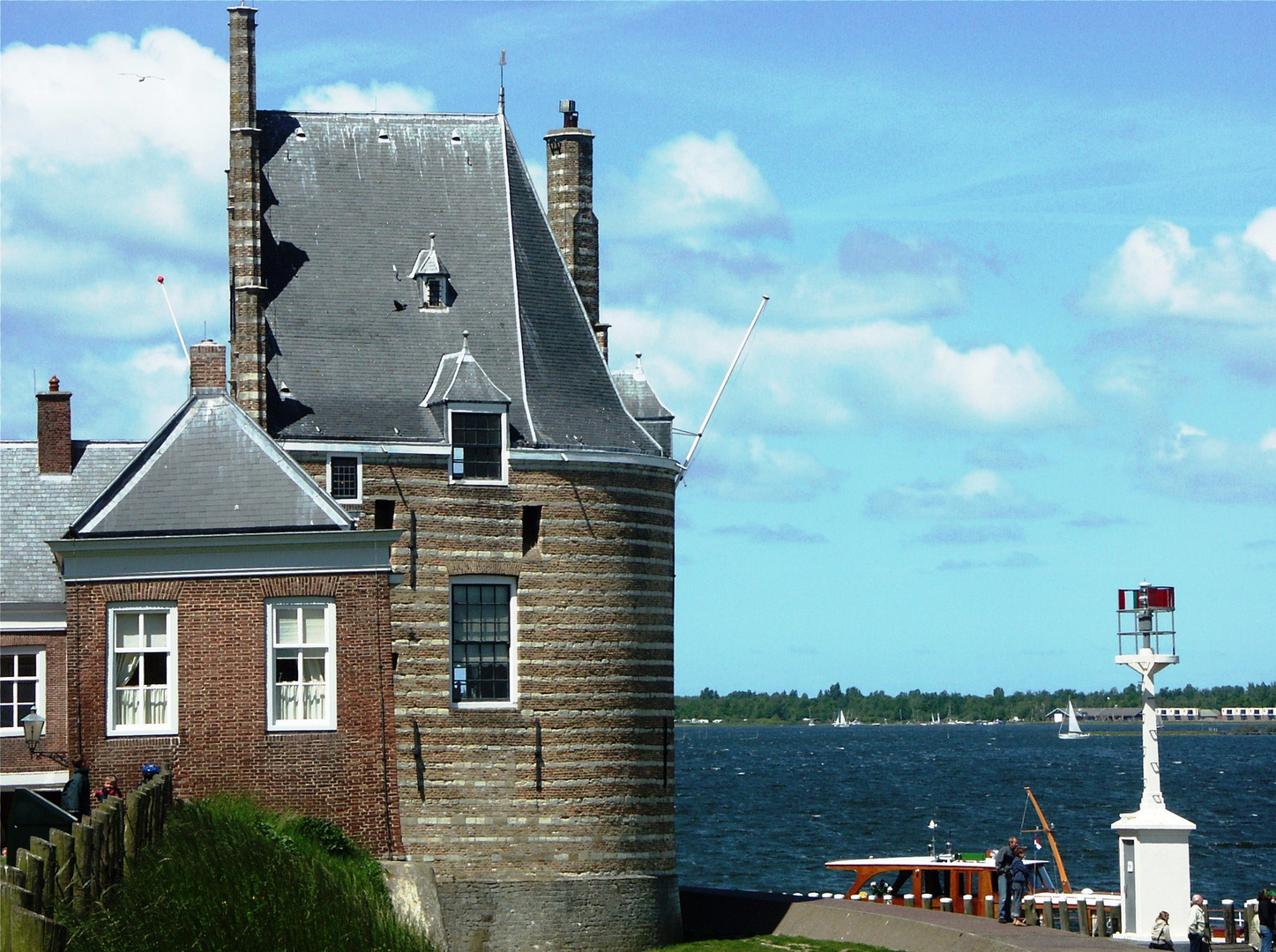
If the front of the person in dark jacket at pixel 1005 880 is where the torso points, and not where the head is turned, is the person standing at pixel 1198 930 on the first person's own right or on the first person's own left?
on the first person's own right

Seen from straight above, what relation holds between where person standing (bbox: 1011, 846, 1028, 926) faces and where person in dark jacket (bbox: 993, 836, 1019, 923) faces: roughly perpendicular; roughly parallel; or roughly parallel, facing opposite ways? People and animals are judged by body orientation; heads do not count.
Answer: roughly parallel

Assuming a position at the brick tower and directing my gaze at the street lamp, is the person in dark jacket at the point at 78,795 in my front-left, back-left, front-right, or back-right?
front-left

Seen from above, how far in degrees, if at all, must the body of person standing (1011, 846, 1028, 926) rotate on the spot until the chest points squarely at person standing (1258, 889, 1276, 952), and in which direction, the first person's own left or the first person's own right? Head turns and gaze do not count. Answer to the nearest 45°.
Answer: approximately 45° to the first person's own right
